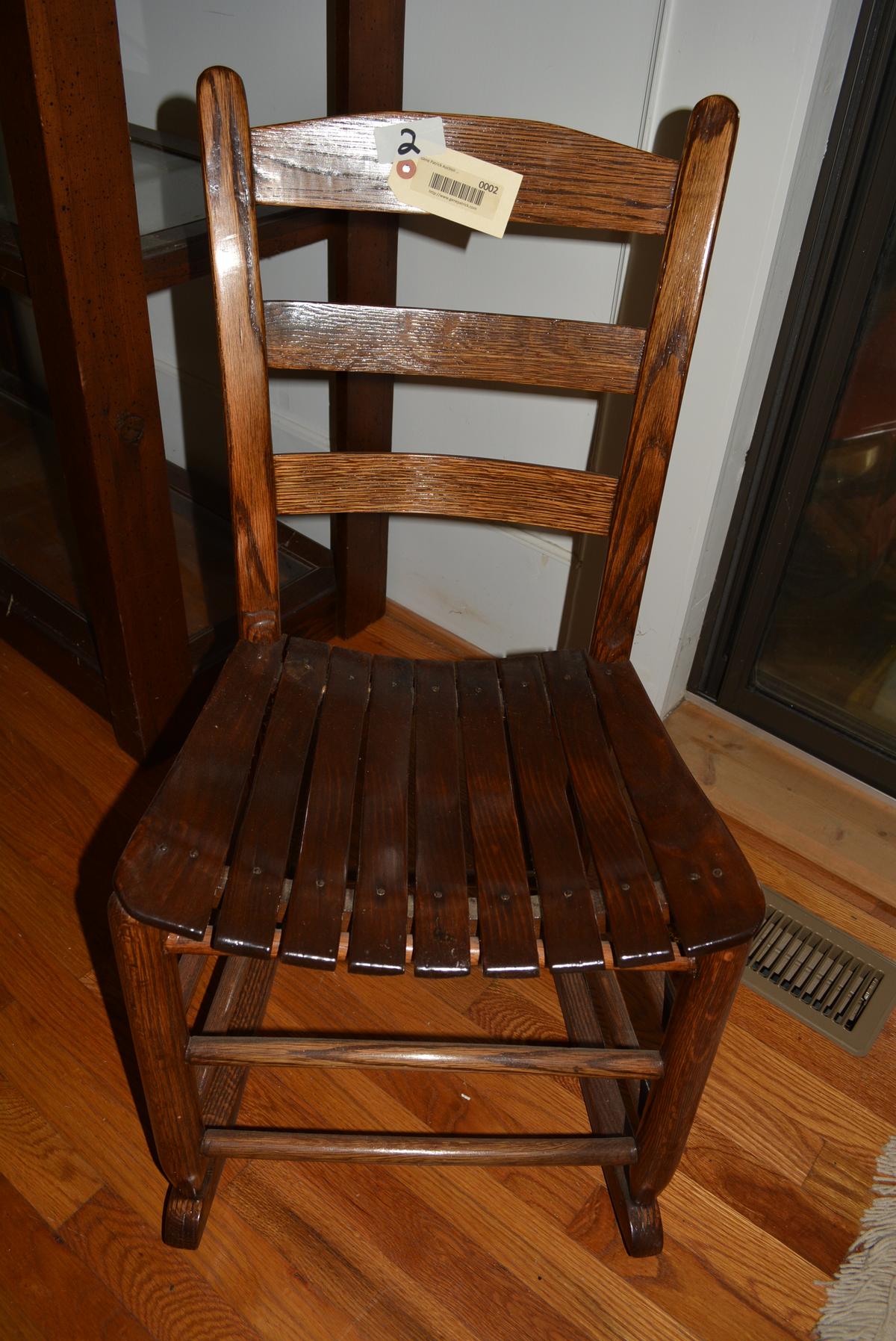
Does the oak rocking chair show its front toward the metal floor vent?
no

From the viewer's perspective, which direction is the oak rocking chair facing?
toward the camera

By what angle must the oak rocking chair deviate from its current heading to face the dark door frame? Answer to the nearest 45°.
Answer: approximately 135° to its left

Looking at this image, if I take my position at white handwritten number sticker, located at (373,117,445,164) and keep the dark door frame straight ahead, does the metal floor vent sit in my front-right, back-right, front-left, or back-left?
front-right
